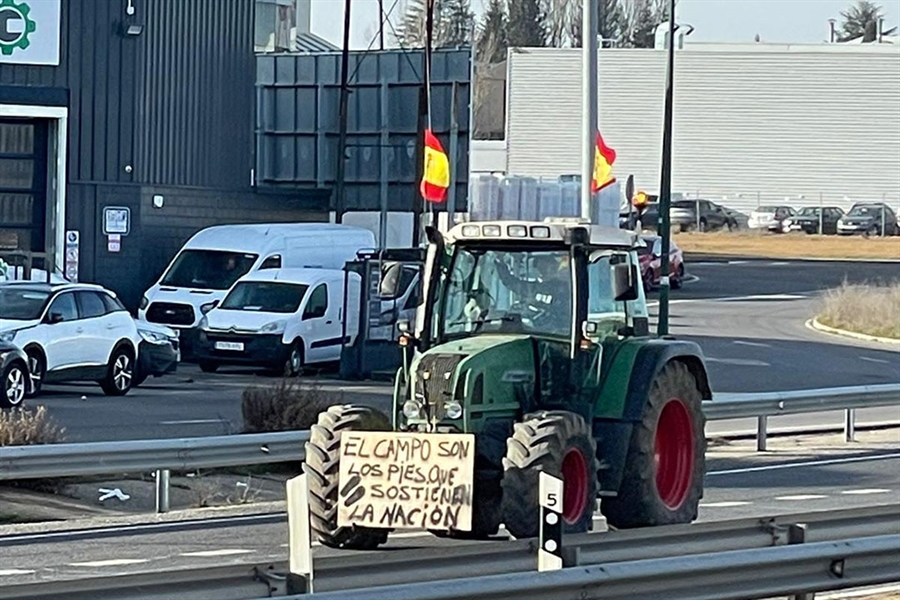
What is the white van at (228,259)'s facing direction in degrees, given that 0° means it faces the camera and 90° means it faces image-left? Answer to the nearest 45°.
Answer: approximately 45°

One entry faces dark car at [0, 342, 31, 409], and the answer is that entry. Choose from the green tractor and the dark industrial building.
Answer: the dark industrial building

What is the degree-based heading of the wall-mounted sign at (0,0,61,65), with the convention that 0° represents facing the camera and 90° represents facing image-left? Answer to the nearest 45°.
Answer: approximately 0°

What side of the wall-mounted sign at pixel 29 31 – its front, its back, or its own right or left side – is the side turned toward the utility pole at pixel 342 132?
left

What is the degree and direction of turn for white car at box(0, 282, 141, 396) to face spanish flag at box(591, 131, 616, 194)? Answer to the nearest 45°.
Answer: approximately 135° to its left

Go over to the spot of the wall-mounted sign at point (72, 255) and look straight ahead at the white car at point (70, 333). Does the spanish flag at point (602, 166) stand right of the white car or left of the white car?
left

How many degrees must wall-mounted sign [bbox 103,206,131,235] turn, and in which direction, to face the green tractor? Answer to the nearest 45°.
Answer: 0° — it already faces it

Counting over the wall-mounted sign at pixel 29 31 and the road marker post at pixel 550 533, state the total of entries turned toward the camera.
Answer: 2

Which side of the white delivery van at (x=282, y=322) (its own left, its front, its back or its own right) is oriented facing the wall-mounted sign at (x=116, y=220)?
right

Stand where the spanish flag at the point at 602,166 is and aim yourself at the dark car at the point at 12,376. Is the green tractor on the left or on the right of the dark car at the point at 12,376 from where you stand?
left
